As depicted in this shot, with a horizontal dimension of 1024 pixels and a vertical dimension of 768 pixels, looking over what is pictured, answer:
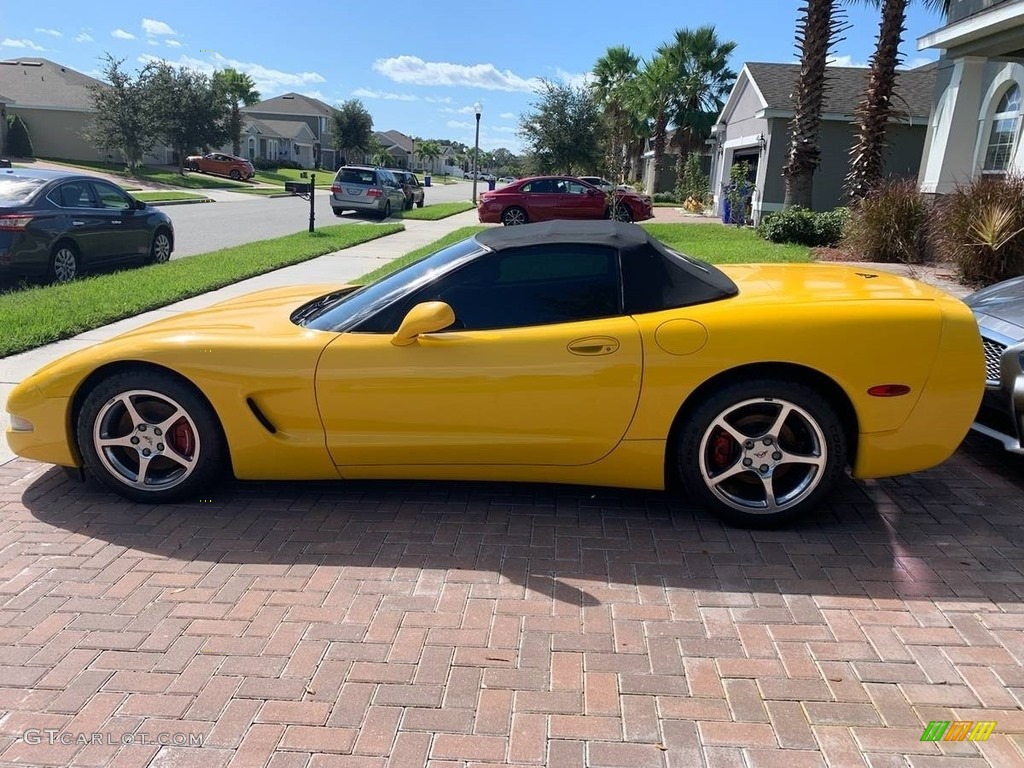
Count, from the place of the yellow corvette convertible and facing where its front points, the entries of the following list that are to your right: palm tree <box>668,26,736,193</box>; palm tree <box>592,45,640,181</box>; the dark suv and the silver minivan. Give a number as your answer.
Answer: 4

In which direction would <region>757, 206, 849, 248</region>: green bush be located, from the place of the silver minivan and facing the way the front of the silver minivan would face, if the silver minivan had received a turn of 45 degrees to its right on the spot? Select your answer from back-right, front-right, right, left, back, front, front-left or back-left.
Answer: front-right

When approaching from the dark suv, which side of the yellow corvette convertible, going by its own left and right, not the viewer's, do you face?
right

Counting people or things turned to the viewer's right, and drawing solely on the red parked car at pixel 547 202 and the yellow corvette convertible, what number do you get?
1

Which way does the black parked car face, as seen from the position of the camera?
facing away from the viewer and to the right of the viewer

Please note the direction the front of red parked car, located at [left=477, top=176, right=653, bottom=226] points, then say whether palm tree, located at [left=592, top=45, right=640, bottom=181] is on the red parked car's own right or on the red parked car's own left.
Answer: on the red parked car's own left

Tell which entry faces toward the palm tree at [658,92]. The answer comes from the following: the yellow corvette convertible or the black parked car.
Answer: the black parked car

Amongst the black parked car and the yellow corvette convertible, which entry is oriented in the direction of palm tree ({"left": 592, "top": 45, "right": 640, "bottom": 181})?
the black parked car

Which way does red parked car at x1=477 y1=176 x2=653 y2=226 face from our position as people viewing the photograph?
facing to the right of the viewer

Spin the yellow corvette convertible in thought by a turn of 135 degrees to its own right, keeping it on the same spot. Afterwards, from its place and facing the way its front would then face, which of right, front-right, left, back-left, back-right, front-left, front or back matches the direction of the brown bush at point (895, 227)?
front

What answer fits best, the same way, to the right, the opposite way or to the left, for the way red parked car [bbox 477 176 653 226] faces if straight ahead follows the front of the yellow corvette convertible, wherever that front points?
the opposite way

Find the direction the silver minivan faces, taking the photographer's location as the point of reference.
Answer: facing away from the viewer and to the right of the viewer
